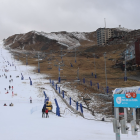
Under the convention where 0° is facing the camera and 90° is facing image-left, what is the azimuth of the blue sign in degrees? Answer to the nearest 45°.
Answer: approximately 0°

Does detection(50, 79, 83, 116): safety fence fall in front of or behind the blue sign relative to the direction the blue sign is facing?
behind
